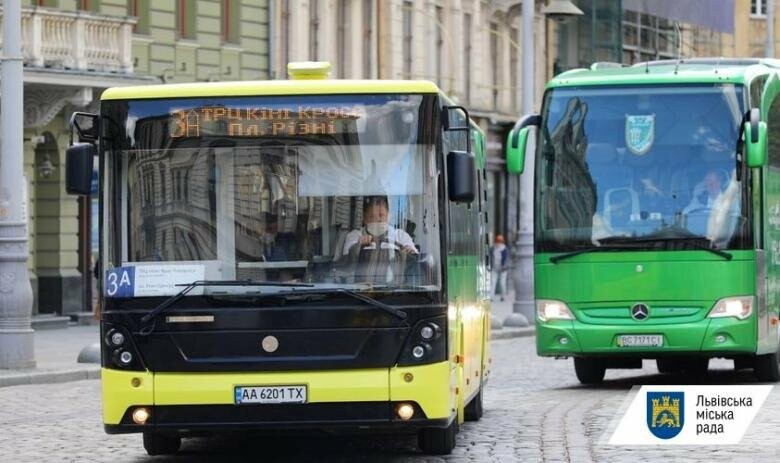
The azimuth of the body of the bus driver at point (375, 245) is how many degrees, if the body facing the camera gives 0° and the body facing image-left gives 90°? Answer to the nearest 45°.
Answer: approximately 0°

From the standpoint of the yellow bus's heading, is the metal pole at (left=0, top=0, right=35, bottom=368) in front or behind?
behind

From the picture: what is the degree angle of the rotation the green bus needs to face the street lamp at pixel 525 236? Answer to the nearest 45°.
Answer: approximately 180°

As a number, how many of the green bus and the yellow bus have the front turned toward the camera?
2

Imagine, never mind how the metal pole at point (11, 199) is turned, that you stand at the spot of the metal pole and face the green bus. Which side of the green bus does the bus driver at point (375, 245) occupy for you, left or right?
right
